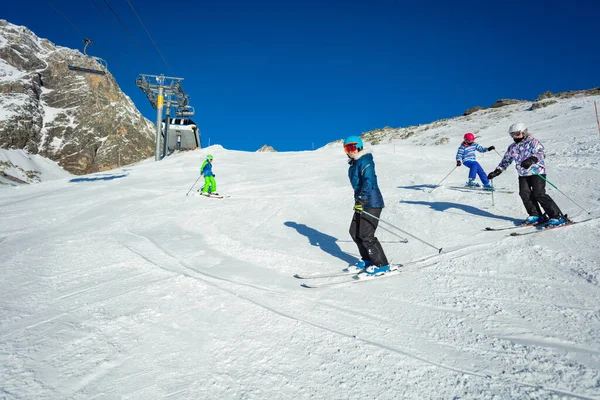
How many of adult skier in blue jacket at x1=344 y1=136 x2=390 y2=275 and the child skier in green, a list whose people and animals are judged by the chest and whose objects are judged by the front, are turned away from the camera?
0

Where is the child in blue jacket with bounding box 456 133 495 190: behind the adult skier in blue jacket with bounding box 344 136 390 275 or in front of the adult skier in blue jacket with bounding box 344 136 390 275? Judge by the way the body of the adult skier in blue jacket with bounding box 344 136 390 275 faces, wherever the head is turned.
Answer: behind

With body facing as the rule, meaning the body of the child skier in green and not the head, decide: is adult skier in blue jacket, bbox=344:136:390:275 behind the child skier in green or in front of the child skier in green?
in front

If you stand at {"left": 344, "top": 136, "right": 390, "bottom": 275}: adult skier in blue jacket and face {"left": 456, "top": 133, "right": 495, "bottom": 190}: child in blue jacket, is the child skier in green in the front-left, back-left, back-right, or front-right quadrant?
front-left

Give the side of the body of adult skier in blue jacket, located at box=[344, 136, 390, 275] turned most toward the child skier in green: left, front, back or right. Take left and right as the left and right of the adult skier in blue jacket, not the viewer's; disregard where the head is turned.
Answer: right
